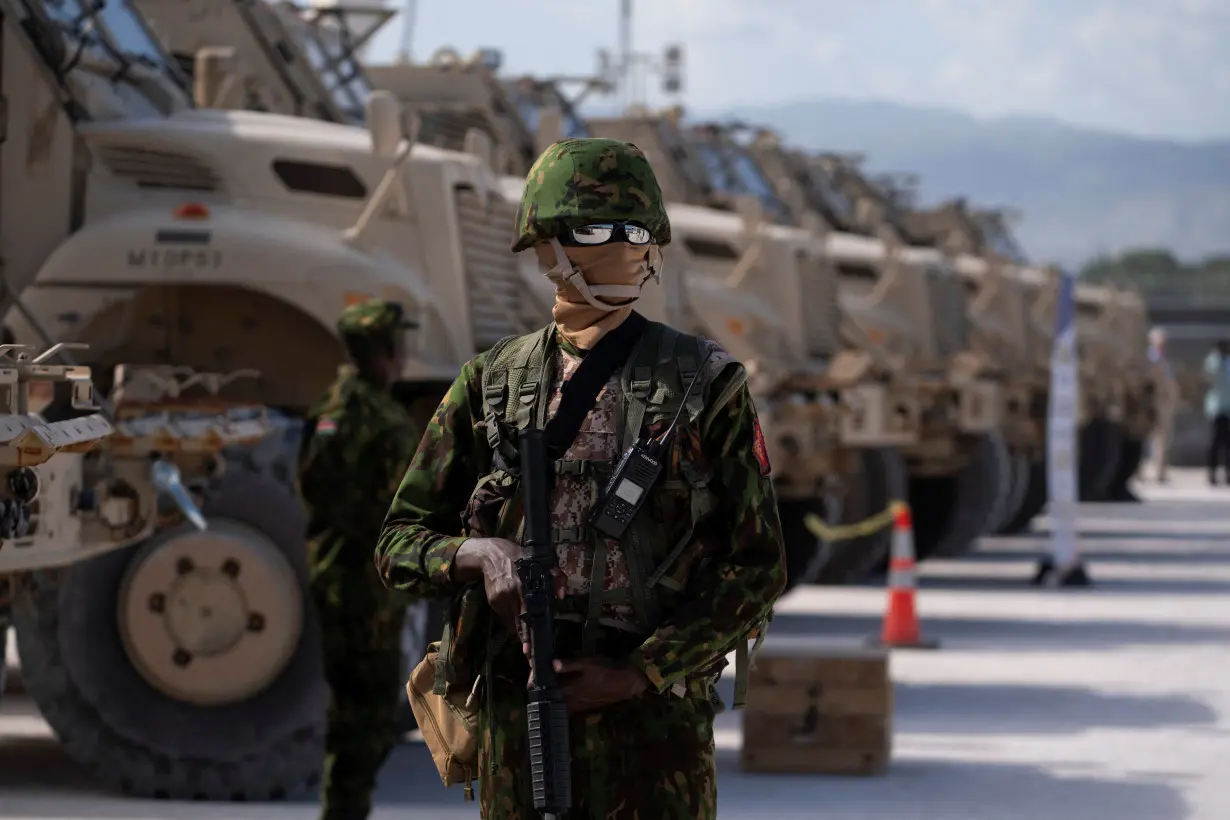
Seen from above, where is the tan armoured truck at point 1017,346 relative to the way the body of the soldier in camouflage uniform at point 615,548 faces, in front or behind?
behind

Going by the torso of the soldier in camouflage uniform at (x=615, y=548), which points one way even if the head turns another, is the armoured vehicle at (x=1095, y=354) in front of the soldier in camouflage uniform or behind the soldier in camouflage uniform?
behind

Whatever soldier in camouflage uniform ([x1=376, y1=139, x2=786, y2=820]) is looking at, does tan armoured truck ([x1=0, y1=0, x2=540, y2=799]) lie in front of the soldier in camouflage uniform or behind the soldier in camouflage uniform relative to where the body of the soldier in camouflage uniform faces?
behind

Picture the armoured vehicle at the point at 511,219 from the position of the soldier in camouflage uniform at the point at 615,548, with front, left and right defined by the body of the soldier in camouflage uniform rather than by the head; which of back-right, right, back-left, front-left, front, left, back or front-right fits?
back

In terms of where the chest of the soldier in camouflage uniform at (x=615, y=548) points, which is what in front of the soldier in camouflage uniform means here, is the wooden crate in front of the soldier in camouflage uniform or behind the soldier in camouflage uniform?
behind

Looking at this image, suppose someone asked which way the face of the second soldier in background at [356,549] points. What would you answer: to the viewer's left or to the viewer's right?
to the viewer's right

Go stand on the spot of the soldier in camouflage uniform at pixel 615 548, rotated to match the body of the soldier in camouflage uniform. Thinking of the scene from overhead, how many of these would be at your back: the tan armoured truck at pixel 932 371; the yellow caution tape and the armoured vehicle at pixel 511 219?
3

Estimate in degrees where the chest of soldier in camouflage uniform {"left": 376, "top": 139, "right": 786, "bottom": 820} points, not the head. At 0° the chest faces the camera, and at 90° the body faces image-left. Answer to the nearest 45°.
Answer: approximately 0°

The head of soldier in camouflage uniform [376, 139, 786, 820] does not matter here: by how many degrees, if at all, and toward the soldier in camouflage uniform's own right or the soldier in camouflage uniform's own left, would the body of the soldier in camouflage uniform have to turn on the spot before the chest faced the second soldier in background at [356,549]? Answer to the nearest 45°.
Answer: approximately 180°

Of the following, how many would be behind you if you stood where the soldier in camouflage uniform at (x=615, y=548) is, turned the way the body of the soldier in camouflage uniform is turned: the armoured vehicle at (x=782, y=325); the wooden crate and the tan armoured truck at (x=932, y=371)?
3
